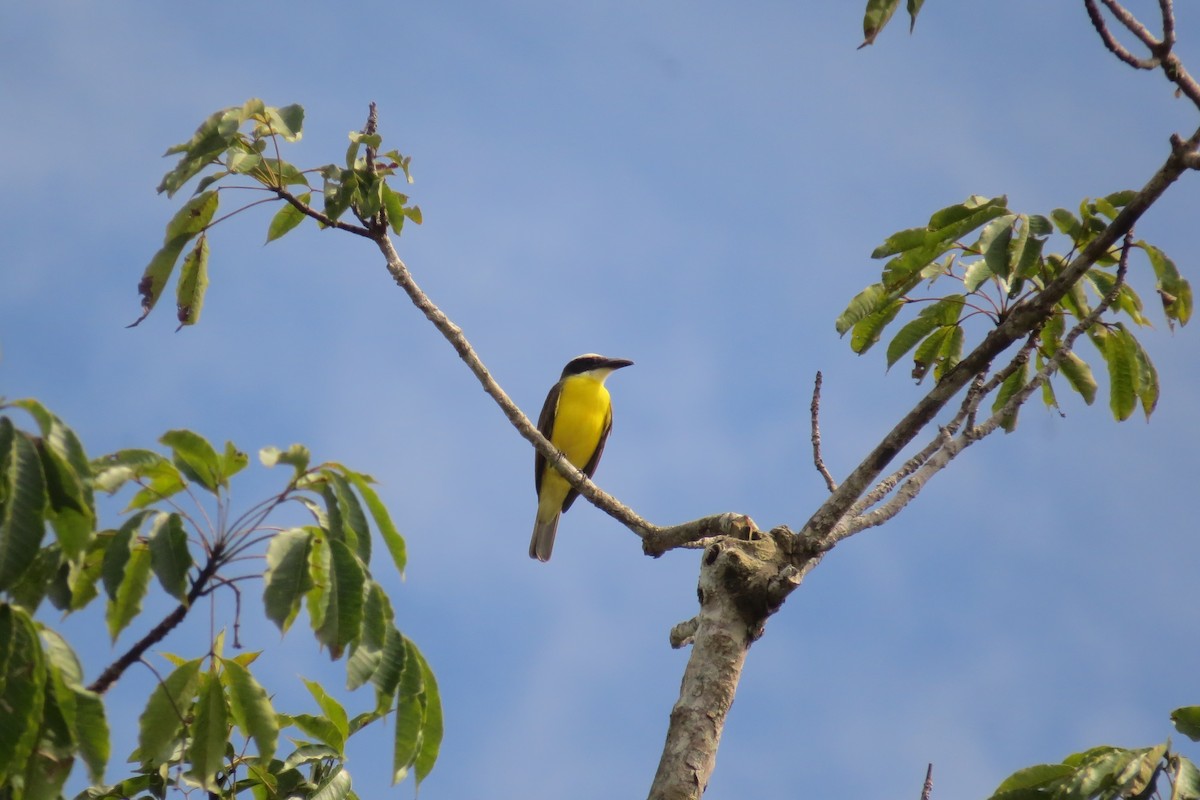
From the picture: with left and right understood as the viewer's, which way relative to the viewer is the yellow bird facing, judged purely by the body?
facing the viewer and to the right of the viewer

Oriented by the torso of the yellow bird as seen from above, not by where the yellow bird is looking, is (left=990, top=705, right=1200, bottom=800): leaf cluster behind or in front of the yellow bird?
in front
